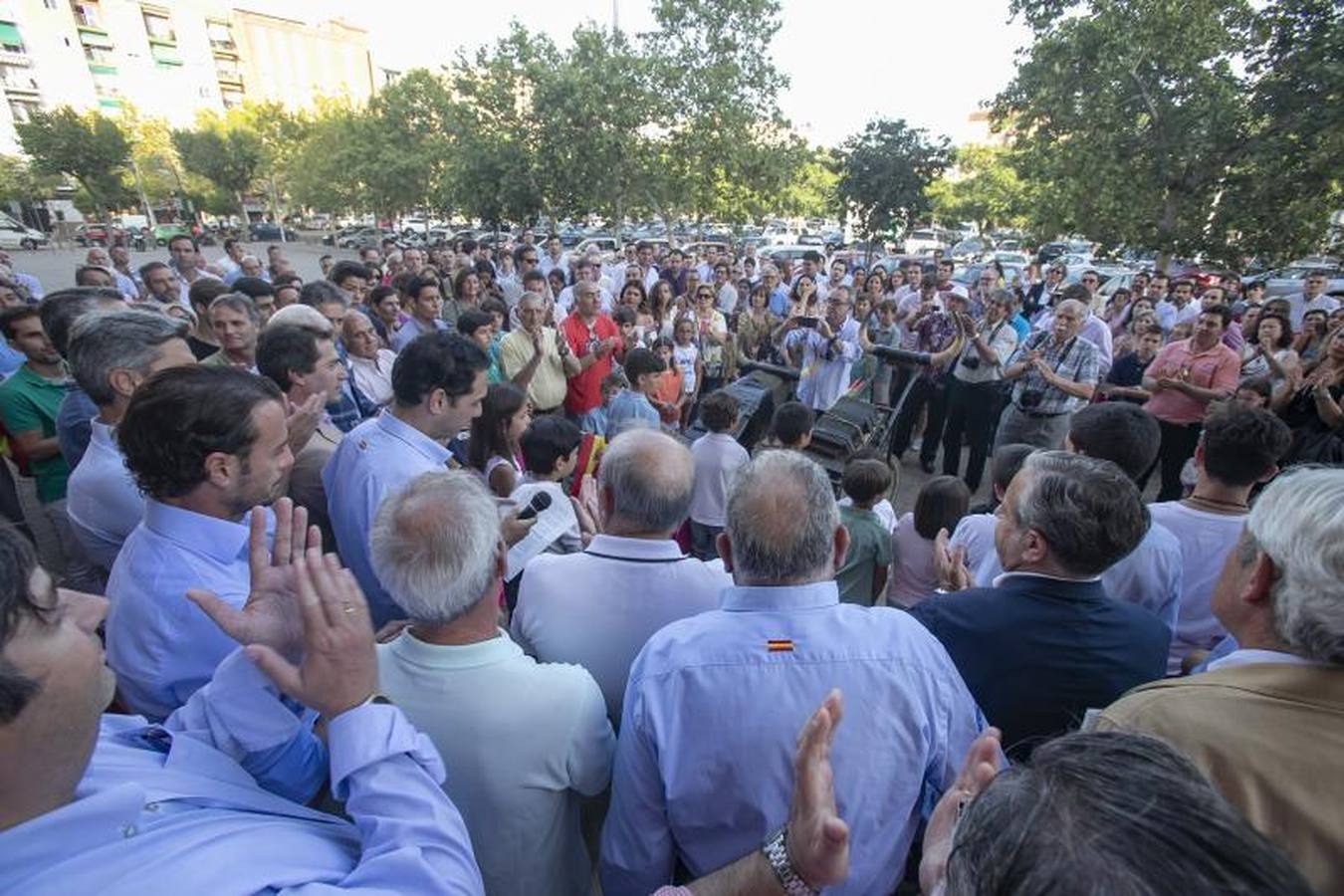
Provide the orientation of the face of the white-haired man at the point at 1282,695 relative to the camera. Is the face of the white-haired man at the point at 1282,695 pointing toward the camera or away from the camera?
away from the camera

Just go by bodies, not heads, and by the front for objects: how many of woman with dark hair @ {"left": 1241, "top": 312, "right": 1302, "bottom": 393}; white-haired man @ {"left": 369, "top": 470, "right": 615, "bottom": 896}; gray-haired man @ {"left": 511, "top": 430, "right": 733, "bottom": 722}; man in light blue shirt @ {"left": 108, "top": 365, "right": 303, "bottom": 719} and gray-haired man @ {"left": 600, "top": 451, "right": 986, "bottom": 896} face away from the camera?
3

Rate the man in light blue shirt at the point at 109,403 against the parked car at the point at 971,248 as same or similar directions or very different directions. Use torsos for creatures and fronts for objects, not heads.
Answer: very different directions

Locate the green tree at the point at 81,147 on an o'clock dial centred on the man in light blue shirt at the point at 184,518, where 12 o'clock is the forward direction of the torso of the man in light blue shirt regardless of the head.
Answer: The green tree is roughly at 9 o'clock from the man in light blue shirt.

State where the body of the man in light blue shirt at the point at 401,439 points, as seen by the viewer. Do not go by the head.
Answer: to the viewer's right

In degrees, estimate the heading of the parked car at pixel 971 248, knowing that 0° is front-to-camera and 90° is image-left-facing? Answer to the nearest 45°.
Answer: approximately 45°

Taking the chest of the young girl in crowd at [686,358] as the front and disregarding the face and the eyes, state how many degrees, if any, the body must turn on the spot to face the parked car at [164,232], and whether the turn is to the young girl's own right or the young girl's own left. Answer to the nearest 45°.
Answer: approximately 135° to the young girl's own right

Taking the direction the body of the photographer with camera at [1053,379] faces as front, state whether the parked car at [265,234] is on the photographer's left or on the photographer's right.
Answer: on the photographer's right

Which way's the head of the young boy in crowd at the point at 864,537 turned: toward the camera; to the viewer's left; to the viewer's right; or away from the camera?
away from the camera

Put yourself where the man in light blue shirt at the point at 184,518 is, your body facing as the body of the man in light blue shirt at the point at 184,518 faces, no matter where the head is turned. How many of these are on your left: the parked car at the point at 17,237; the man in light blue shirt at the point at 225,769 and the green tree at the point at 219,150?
2

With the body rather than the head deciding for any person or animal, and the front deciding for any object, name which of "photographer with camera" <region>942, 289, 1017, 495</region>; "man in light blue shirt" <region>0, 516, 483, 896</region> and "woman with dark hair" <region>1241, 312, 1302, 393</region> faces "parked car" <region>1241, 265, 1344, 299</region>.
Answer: the man in light blue shirt

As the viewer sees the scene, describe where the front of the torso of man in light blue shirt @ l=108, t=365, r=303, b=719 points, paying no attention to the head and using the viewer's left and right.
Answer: facing to the right of the viewer

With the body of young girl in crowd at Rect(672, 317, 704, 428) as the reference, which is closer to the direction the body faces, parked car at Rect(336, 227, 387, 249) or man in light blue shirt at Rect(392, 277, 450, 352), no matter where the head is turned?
the man in light blue shirt
